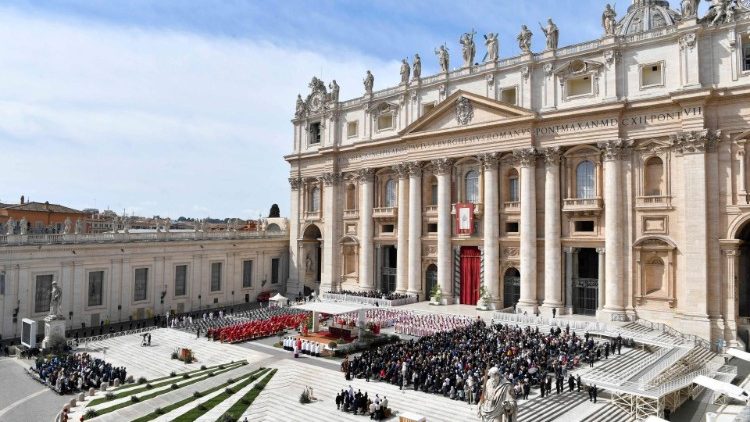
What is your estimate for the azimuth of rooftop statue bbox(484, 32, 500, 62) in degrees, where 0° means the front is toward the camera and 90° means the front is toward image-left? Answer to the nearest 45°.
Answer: approximately 45°

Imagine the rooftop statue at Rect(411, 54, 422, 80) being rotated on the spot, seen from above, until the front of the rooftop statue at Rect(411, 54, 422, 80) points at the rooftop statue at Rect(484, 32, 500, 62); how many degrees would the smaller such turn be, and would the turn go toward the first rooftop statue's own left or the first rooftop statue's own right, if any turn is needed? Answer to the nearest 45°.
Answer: approximately 90° to the first rooftop statue's own left

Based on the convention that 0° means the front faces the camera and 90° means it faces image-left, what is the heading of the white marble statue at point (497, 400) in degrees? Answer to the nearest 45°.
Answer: approximately 45°

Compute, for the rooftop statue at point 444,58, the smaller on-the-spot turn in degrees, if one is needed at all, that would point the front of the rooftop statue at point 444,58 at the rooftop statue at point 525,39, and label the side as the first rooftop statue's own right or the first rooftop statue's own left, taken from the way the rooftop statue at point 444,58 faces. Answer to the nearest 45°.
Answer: approximately 90° to the first rooftop statue's own left

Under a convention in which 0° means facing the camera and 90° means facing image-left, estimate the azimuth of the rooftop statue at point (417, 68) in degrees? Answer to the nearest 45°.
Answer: approximately 45°

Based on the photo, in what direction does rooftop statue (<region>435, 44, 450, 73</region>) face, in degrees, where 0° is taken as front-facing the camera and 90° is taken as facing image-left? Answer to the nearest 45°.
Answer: approximately 45°

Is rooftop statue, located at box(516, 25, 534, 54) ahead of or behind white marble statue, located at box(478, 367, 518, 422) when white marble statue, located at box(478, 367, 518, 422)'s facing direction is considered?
behind
